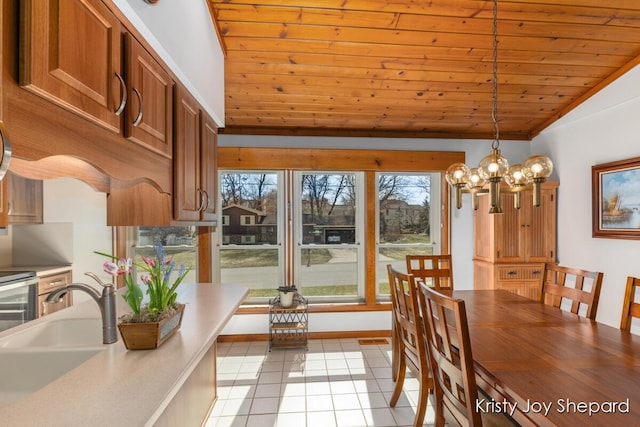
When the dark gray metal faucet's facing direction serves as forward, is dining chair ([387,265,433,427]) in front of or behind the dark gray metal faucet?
behind

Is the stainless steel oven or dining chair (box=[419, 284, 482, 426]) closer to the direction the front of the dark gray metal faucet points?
the stainless steel oven

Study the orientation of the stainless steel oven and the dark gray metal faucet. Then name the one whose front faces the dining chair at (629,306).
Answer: the stainless steel oven

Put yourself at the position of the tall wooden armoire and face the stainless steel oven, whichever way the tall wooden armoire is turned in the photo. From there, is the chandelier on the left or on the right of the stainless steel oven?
left

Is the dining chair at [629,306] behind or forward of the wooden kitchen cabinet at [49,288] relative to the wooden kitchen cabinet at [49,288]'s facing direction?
forward

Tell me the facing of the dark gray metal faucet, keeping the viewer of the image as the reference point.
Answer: facing to the left of the viewer

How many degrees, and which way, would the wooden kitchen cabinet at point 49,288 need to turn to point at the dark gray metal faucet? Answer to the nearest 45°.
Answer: approximately 45° to its right

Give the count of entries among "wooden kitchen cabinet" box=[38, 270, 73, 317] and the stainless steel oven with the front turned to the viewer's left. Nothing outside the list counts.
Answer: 0

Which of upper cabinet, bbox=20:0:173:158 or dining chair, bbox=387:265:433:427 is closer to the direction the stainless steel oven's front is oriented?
the dining chair
